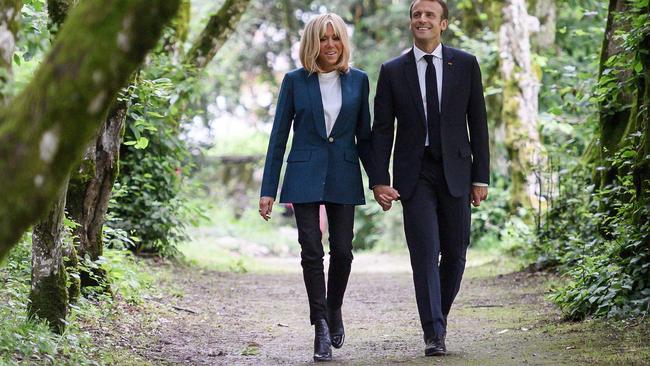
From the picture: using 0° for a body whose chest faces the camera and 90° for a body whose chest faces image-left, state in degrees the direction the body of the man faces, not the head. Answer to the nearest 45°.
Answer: approximately 0°

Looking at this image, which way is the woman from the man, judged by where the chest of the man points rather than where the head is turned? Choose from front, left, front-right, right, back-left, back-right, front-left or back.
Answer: right

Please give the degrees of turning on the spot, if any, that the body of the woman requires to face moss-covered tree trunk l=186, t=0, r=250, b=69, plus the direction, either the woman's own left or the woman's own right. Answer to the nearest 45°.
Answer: approximately 180°

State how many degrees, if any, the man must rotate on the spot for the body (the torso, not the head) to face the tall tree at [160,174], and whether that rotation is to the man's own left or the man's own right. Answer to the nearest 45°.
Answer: approximately 135° to the man's own right

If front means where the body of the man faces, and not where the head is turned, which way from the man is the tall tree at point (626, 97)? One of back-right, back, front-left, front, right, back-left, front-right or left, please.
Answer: back-left

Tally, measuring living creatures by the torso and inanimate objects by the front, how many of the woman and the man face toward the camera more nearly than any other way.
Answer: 2

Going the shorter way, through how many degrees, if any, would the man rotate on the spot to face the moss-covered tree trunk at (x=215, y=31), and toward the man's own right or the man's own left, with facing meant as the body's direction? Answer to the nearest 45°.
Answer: approximately 135° to the man's own right

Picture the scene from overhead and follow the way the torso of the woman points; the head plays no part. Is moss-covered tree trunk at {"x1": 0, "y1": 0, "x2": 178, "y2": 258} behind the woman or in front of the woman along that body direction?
in front
